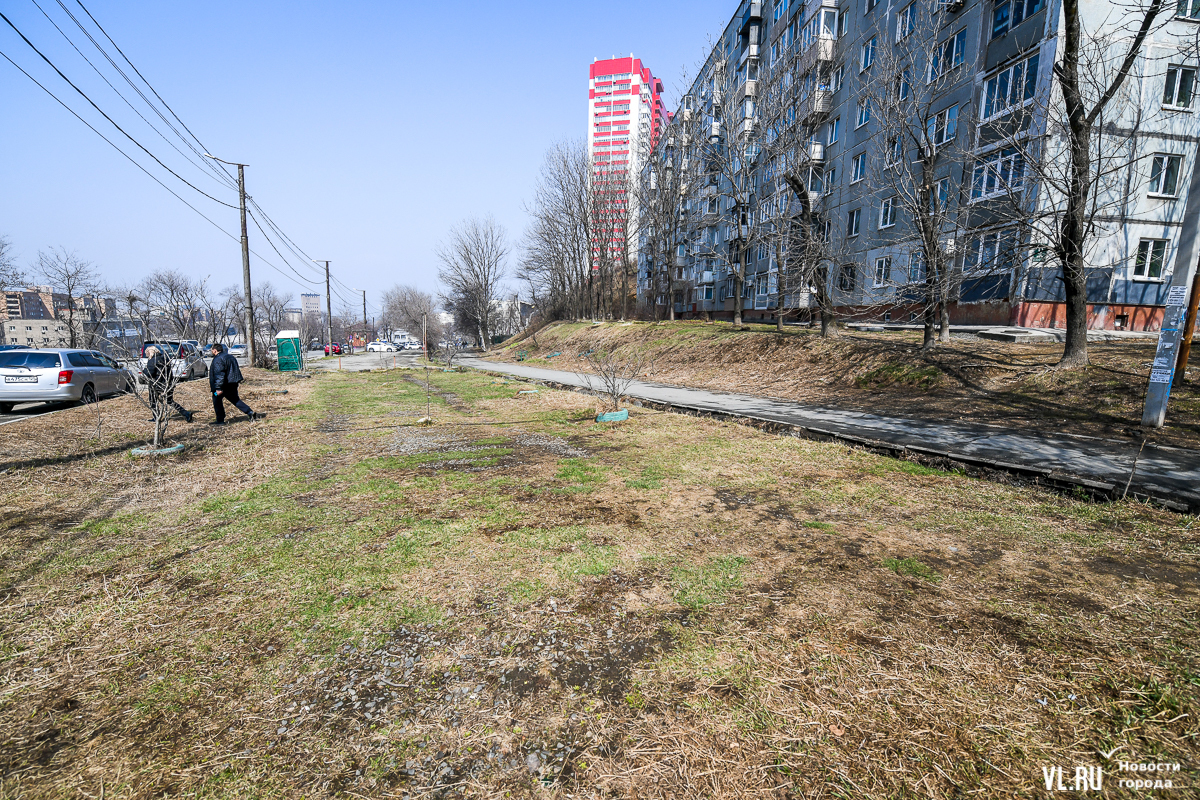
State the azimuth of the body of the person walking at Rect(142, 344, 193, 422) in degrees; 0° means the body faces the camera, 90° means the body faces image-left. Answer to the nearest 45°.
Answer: approximately 90°

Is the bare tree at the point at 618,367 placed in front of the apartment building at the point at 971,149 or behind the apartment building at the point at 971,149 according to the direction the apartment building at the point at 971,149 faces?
in front

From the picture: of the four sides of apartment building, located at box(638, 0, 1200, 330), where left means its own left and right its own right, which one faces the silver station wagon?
front

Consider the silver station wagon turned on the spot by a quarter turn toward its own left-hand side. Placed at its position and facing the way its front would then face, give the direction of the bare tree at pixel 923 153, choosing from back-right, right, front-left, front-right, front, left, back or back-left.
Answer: back

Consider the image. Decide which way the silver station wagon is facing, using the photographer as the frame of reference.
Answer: facing away from the viewer and to the right of the viewer

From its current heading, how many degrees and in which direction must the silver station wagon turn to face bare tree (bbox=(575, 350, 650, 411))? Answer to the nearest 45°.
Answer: approximately 45° to its right

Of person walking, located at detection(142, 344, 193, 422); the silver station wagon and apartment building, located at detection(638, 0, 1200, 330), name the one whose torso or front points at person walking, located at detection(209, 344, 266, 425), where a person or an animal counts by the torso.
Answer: the apartment building
